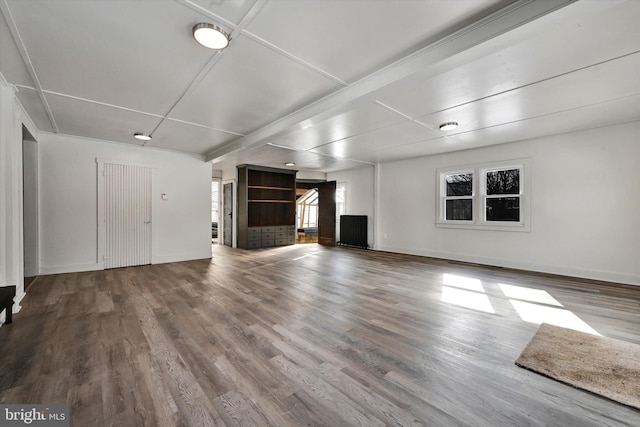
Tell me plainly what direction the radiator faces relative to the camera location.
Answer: facing the viewer and to the left of the viewer

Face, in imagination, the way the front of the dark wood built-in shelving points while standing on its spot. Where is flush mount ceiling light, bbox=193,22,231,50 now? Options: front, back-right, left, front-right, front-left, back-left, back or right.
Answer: front-right

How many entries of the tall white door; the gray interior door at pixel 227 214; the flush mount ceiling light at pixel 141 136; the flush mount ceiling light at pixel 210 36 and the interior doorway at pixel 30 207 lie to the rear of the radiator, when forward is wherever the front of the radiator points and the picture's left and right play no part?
0

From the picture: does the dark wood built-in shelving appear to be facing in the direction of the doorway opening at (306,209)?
no

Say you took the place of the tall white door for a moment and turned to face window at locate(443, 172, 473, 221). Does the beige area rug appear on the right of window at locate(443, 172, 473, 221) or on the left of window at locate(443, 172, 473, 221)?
right

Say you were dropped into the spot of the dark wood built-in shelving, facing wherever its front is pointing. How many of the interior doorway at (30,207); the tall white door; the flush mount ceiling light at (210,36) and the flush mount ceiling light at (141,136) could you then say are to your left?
0

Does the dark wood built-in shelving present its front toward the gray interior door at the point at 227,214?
no

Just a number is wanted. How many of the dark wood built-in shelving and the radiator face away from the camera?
0

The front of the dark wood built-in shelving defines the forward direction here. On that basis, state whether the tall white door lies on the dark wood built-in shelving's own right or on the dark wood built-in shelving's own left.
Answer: on the dark wood built-in shelving's own right

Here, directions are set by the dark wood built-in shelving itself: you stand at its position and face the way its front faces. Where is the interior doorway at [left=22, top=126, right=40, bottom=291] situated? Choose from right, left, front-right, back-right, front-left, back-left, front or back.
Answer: right

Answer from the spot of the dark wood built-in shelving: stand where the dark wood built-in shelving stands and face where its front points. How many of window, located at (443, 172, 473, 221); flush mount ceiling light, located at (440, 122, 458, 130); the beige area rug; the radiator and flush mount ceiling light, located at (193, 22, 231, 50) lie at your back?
0

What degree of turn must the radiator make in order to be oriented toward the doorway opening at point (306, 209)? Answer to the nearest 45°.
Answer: approximately 90° to its right

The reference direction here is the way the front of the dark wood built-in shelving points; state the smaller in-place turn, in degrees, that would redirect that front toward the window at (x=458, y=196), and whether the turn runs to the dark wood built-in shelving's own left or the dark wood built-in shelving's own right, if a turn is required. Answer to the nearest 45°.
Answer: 0° — it already faces it

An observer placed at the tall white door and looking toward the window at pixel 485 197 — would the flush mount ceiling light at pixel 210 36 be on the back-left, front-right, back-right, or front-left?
front-right

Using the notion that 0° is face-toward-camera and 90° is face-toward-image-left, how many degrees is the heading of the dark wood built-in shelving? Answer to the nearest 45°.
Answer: approximately 315°
